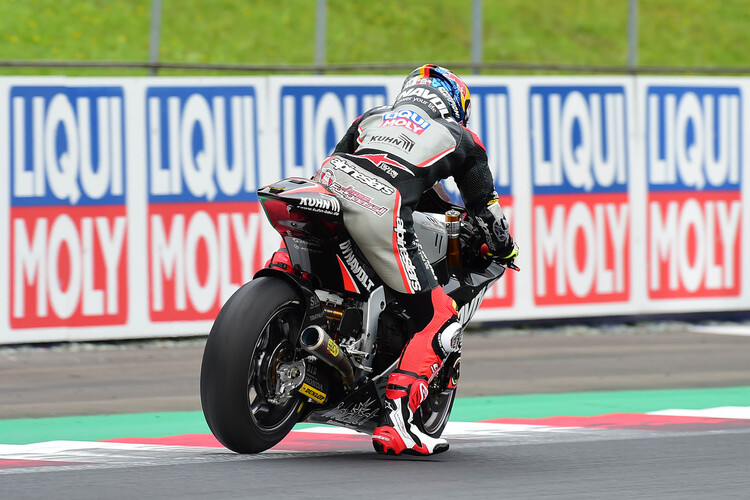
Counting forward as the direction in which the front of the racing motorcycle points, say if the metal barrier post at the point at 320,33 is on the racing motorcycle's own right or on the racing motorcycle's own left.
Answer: on the racing motorcycle's own left

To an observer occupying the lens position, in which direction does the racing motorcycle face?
facing away from the viewer and to the right of the viewer

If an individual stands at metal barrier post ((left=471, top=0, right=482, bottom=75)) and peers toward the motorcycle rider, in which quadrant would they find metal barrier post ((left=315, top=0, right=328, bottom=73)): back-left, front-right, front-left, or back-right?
front-right

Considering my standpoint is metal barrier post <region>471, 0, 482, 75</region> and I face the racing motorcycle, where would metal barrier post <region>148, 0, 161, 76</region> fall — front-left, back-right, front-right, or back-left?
front-right

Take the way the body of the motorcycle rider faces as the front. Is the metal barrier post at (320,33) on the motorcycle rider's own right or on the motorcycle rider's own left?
on the motorcycle rider's own left

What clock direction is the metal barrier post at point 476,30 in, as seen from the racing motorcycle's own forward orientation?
The metal barrier post is roughly at 11 o'clock from the racing motorcycle.

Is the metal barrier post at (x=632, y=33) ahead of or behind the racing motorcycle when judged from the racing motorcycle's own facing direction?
ahead

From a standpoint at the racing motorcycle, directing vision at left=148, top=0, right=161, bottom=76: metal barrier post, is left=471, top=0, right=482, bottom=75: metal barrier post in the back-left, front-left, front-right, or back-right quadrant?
front-right

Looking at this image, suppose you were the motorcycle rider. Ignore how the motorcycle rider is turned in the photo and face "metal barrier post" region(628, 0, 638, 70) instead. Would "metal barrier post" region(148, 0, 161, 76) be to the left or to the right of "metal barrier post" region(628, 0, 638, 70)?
left

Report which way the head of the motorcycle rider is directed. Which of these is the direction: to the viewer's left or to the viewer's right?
to the viewer's right

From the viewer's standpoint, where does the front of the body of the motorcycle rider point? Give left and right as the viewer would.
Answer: facing away from the viewer and to the right of the viewer

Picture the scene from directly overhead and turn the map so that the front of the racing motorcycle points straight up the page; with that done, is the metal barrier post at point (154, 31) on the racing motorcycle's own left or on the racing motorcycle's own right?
on the racing motorcycle's own left

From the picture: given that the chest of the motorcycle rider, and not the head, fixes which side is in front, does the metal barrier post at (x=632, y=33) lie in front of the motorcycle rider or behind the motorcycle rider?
in front

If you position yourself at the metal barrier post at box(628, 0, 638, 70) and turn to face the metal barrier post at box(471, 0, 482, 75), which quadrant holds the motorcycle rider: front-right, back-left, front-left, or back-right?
front-left
